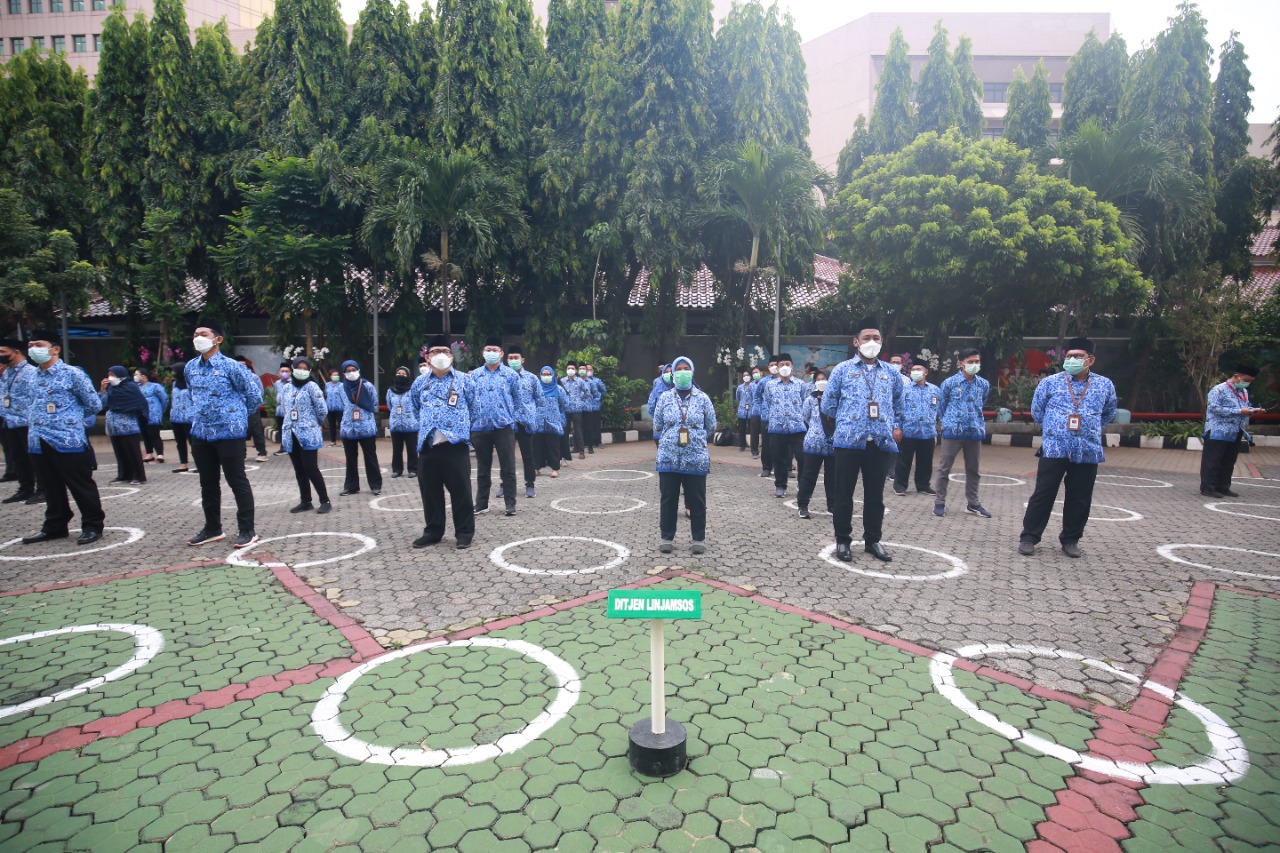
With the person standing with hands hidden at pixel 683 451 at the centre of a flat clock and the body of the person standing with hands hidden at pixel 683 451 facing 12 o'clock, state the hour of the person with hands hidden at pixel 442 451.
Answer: the person with hands hidden at pixel 442 451 is roughly at 3 o'clock from the person standing with hands hidden at pixel 683 451.

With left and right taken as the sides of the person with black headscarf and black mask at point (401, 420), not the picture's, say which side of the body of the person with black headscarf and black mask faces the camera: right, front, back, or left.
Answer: front

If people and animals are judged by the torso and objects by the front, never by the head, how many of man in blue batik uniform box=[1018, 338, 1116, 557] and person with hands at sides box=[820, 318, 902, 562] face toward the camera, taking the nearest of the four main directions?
2

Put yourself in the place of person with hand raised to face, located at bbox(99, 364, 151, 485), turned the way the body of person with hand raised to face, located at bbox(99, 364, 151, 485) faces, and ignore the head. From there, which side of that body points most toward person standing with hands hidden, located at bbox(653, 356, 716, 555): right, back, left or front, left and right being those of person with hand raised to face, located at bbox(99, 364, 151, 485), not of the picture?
left

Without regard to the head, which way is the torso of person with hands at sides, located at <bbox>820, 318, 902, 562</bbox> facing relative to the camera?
toward the camera

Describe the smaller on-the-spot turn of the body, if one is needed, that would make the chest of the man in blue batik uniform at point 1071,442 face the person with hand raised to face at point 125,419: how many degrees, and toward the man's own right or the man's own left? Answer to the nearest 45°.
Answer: approximately 90° to the man's own right

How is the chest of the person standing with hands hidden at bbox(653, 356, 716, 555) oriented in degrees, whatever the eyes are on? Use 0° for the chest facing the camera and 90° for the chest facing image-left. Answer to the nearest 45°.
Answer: approximately 0°

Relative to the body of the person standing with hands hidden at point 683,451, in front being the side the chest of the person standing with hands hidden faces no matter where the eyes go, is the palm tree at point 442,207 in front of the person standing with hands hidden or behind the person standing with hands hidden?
behind

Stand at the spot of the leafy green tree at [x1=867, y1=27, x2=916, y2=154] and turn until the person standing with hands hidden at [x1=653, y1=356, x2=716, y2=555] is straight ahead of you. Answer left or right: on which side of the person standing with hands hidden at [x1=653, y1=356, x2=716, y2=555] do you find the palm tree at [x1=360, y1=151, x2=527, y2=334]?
right

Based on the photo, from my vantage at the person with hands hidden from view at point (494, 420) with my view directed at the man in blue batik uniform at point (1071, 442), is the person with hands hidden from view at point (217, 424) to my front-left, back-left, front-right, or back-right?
back-right

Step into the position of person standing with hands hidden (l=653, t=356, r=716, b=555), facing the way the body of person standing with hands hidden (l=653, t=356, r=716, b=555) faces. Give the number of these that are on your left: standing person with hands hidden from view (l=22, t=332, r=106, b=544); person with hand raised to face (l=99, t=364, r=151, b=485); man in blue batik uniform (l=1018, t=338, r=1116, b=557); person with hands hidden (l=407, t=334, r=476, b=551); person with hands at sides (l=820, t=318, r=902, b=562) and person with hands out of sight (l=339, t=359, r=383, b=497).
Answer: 2

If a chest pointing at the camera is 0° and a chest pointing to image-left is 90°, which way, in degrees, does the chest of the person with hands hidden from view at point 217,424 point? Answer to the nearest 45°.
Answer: approximately 45°

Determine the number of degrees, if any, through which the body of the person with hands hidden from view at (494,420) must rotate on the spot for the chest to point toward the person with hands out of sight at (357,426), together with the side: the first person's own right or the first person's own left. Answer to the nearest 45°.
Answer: approximately 135° to the first person's own right
